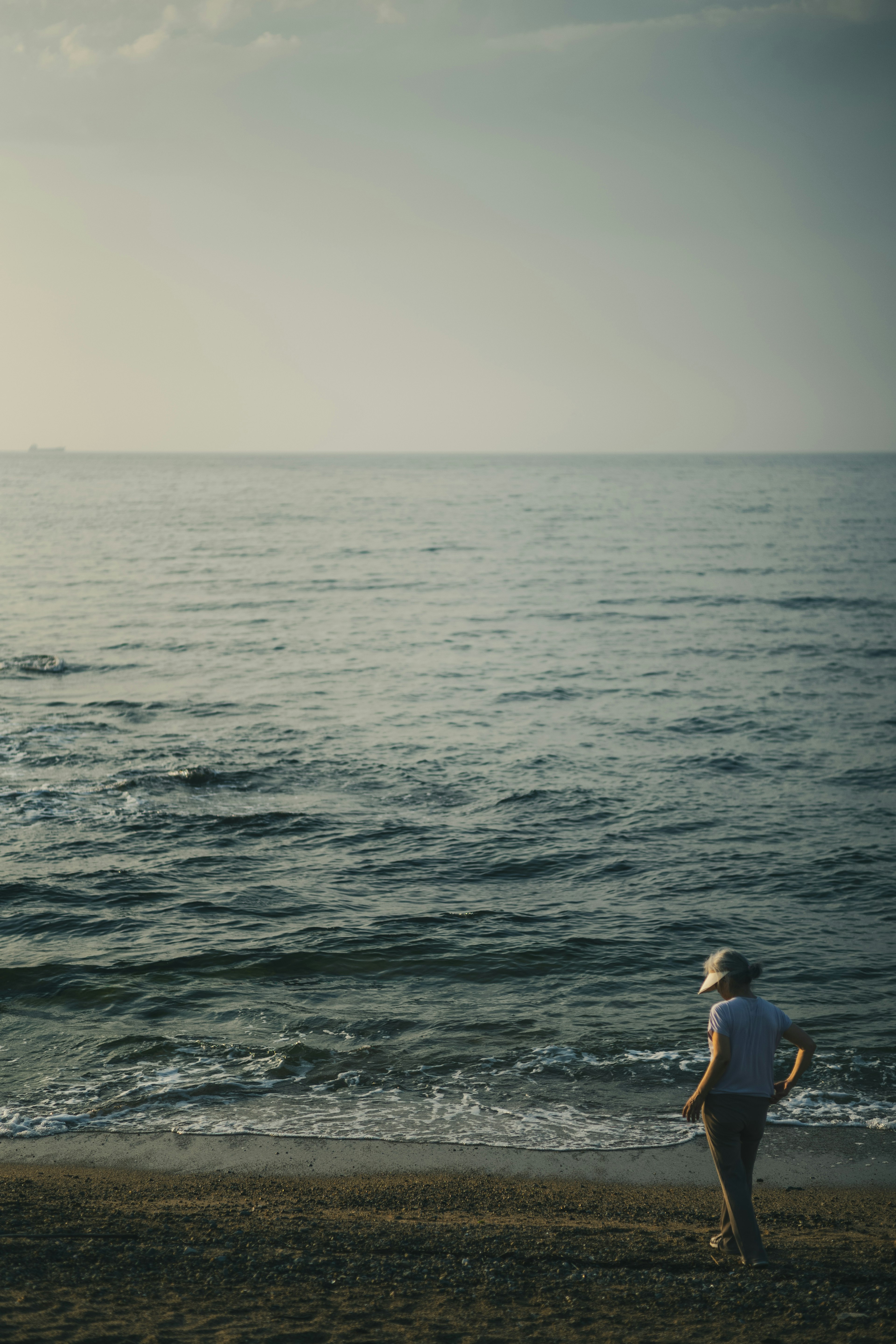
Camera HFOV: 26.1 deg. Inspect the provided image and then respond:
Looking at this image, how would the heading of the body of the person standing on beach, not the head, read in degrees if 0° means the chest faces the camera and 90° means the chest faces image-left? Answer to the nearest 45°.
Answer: approximately 135°
